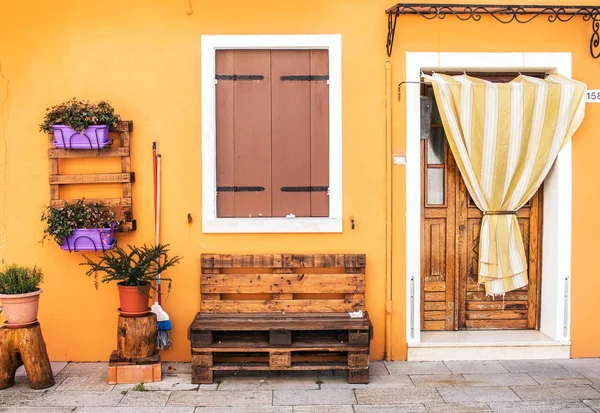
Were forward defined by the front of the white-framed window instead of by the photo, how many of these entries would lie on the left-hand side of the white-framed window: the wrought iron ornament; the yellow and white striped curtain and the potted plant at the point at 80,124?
2

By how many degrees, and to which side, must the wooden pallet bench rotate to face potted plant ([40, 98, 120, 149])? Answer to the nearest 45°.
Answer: approximately 90° to its right

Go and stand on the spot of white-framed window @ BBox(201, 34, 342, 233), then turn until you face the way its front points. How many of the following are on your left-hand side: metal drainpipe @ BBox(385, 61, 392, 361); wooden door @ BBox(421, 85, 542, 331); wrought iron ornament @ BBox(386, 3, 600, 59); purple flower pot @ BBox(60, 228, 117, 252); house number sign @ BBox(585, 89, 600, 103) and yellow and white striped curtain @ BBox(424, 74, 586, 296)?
5

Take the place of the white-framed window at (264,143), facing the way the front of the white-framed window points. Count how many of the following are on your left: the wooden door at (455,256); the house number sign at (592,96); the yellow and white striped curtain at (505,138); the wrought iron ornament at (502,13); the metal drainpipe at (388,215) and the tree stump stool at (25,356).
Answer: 5

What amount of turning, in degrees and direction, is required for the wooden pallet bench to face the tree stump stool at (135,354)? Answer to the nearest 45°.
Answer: approximately 90° to its right

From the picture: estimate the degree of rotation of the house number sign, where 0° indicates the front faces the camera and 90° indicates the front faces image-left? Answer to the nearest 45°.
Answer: approximately 0°

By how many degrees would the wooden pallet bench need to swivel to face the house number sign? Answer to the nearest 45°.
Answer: approximately 90° to its left

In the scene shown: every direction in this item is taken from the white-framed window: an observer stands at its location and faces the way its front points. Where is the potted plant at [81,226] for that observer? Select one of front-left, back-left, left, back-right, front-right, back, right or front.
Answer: right

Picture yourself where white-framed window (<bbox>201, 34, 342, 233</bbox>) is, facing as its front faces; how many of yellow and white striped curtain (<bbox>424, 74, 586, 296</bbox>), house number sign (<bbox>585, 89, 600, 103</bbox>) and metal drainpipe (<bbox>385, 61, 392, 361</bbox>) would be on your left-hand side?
3

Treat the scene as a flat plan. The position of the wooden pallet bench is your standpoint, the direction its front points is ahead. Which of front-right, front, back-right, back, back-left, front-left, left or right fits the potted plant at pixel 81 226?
right

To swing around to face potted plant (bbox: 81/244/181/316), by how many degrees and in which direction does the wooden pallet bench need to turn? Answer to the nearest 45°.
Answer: approximately 90° to its right
